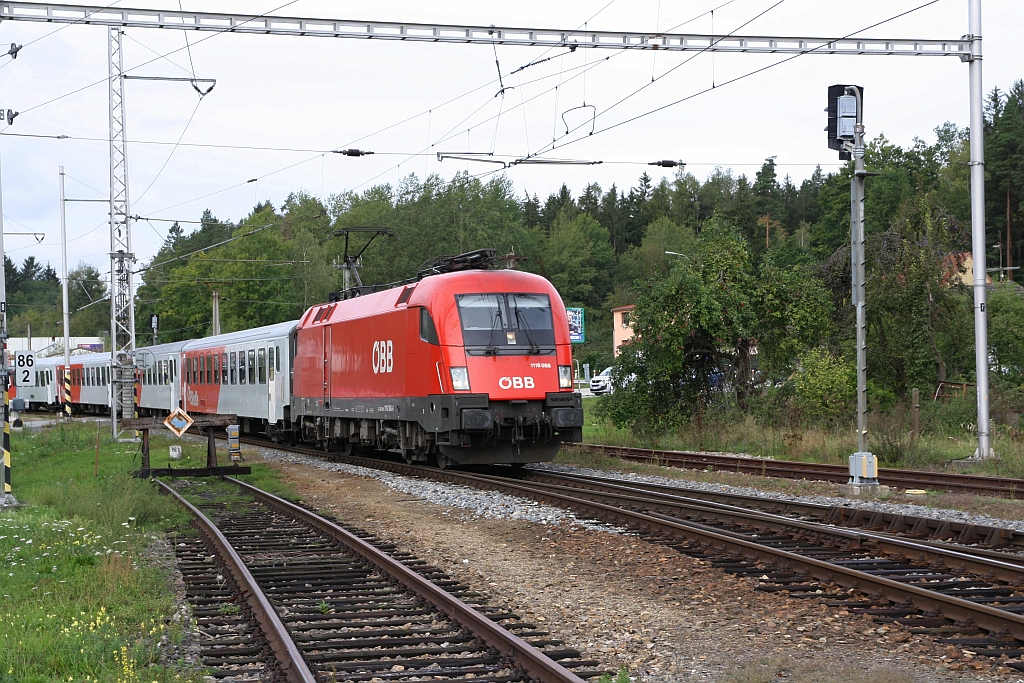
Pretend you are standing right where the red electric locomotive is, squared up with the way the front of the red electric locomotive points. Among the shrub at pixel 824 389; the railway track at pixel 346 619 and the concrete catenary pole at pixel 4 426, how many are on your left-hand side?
1

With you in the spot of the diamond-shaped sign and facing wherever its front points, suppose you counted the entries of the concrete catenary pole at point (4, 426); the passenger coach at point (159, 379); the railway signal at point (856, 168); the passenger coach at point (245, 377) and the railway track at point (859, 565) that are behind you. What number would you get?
2

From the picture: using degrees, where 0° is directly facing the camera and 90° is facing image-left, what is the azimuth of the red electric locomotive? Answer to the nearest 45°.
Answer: approximately 315°

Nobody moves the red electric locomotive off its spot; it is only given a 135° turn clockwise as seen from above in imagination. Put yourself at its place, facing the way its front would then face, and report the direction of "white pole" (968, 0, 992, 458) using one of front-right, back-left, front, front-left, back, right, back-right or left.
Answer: back

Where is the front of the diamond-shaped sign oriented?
toward the camera

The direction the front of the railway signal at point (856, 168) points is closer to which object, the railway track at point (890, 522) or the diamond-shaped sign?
the diamond-shaped sign

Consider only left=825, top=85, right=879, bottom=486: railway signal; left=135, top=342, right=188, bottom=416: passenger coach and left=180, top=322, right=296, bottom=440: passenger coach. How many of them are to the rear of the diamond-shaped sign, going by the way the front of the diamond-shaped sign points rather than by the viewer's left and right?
2

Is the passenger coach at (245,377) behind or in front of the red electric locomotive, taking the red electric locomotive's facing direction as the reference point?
behind

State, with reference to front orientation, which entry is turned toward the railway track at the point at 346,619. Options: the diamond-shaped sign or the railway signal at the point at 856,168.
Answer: the diamond-shaped sign
